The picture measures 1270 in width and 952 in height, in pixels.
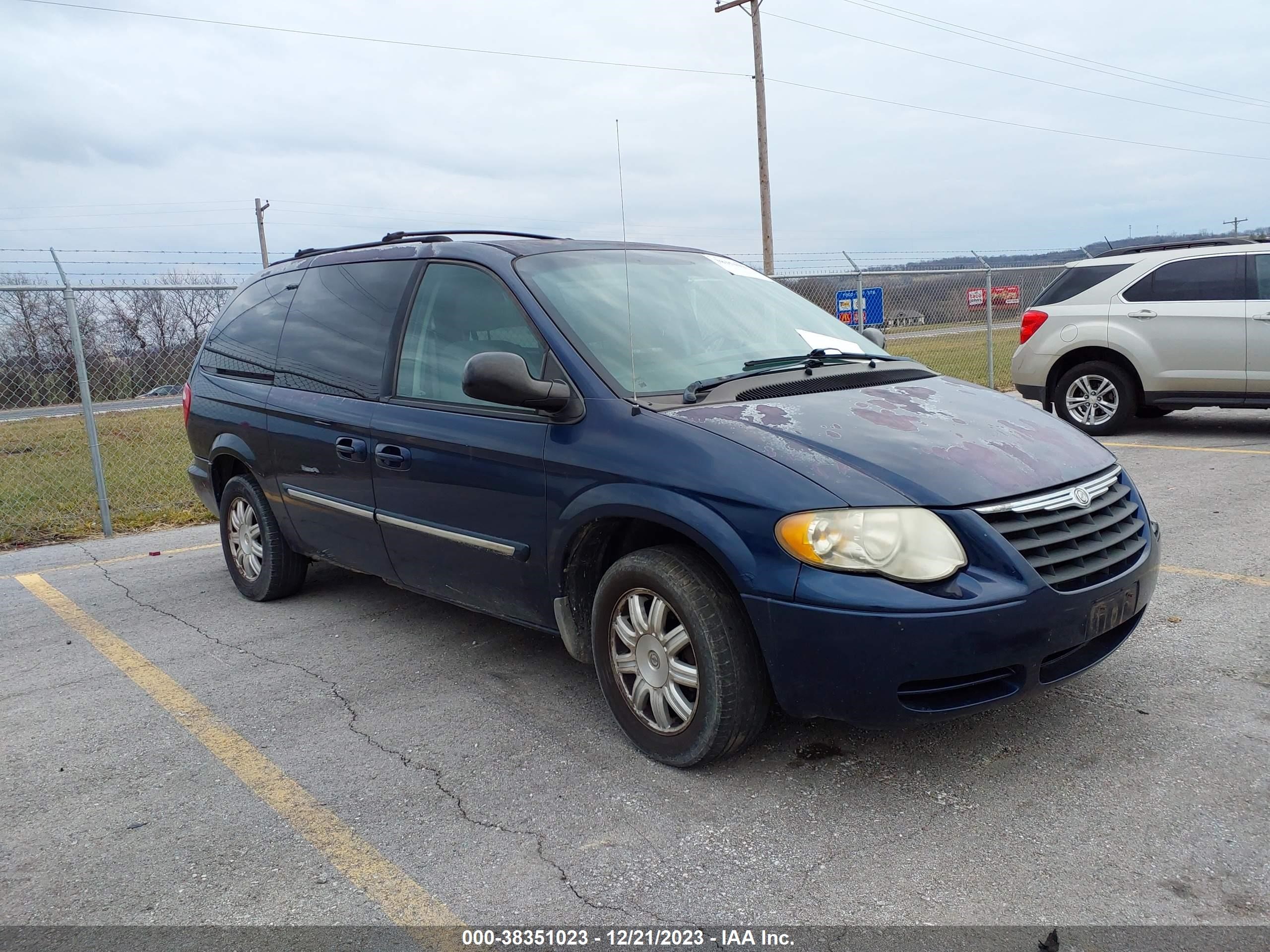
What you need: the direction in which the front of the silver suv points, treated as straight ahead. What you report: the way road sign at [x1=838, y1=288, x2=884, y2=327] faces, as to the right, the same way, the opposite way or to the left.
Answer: to the right

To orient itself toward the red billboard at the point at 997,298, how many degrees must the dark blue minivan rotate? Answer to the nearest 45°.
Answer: approximately 135° to its left

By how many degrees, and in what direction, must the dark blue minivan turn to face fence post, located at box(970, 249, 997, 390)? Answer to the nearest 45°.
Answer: approximately 135° to its left

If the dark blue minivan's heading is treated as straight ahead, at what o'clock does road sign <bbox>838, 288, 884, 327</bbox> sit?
The road sign is roughly at 8 o'clock from the dark blue minivan.

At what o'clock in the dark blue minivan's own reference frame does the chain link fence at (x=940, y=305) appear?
The chain link fence is roughly at 8 o'clock from the dark blue minivan.

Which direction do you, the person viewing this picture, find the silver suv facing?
facing to the right of the viewer

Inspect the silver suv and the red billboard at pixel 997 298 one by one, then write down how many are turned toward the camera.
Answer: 1

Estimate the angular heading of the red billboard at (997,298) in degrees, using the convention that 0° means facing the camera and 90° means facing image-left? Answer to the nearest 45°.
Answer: approximately 0°

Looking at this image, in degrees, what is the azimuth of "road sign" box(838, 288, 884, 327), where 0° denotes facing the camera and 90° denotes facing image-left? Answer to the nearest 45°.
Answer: approximately 0°

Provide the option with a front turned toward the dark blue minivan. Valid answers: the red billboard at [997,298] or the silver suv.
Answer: the red billboard

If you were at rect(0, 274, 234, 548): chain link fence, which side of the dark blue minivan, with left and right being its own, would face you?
back
